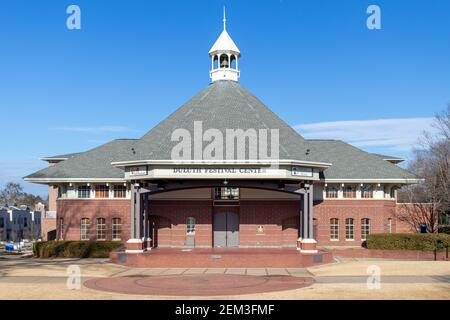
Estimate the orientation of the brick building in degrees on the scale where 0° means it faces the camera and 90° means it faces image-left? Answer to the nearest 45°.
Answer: approximately 0°

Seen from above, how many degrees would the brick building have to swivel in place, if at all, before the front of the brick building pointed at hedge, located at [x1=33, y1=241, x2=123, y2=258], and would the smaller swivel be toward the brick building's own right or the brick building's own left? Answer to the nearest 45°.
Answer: approximately 90° to the brick building's own right
